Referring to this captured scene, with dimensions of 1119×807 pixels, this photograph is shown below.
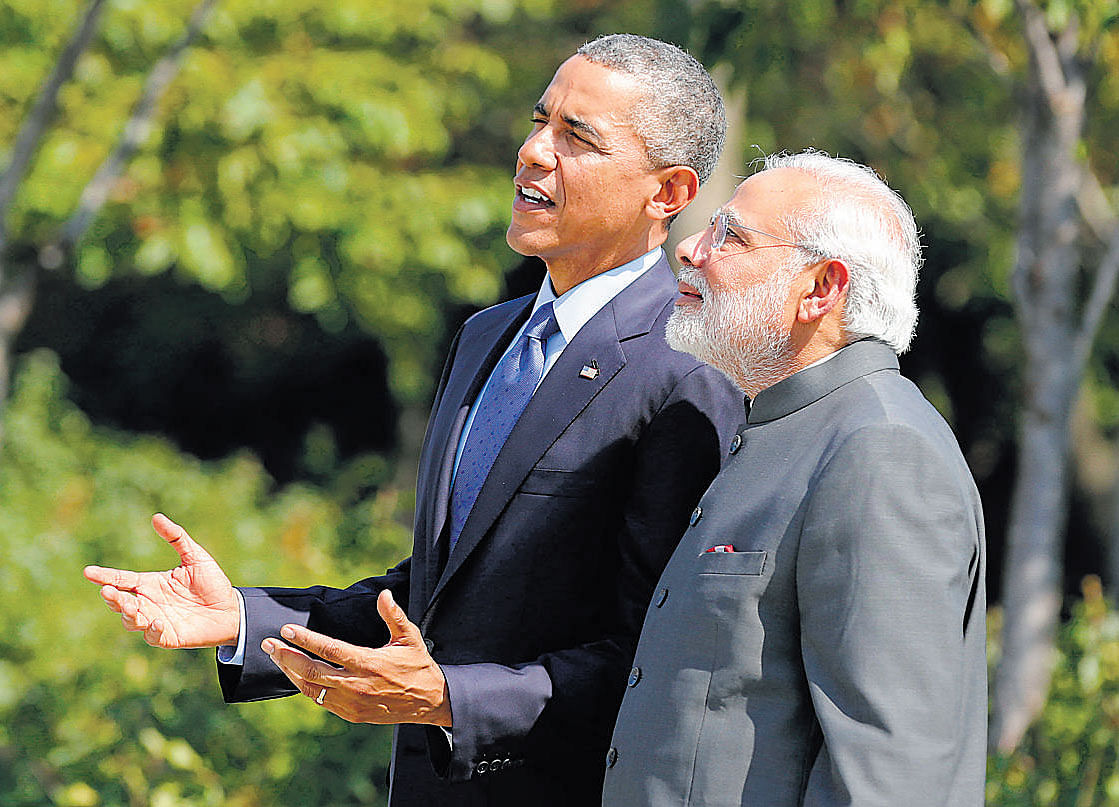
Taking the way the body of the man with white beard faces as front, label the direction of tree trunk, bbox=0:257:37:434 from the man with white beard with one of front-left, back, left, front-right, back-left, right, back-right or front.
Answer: front-right

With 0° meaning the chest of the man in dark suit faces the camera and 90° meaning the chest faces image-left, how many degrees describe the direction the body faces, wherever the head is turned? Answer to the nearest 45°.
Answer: approximately 45°

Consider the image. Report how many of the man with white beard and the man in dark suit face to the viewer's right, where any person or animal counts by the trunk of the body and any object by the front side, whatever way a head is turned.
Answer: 0

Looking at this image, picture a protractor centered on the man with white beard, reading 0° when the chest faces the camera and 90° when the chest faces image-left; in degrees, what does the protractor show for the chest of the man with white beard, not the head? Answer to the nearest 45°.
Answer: approximately 90°

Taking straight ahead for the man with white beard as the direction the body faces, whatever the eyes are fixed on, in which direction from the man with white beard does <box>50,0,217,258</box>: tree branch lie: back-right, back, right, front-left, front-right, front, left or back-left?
front-right

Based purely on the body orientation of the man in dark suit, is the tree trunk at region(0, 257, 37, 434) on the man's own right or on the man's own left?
on the man's own right

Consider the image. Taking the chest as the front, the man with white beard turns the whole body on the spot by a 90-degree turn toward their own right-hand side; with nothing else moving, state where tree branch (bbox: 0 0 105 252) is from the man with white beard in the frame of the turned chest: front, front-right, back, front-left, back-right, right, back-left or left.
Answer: front-left

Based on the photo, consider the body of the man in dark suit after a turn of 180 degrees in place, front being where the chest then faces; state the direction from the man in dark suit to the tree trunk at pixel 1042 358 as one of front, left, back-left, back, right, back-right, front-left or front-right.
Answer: front

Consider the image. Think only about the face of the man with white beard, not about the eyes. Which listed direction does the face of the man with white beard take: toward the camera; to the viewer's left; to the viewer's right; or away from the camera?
to the viewer's left

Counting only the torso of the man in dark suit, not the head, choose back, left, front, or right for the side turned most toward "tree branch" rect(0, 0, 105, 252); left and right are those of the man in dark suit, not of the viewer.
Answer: right
